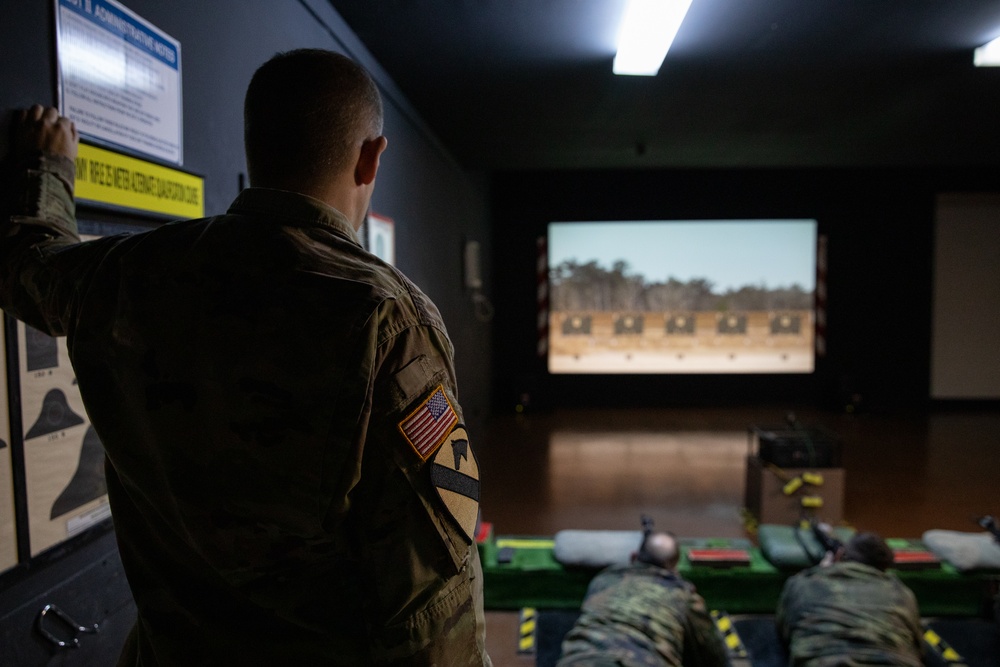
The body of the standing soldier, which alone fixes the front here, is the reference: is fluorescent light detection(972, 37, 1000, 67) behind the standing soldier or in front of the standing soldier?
in front

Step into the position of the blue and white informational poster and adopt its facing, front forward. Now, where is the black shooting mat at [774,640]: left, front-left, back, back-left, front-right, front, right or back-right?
front-left

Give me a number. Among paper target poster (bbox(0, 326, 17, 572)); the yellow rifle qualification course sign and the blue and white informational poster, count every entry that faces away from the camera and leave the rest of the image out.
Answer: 0

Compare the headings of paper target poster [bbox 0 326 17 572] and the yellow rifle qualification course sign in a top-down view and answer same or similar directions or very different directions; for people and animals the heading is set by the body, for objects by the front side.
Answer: same or similar directions

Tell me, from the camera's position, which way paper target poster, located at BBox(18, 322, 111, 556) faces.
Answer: facing the viewer and to the right of the viewer

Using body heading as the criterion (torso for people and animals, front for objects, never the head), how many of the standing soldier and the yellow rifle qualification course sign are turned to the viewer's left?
0

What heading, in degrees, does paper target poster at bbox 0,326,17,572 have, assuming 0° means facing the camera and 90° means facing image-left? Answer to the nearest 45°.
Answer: approximately 315°

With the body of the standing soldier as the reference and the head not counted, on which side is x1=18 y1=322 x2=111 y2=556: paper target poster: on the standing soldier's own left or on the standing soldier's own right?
on the standing soldier's own left

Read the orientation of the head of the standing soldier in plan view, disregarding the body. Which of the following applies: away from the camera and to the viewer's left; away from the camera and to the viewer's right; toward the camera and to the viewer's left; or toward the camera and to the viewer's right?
away from the camera and to the viewer's right
